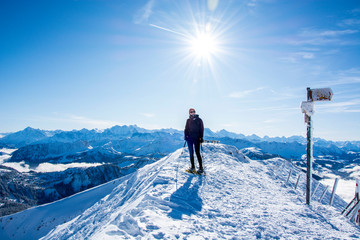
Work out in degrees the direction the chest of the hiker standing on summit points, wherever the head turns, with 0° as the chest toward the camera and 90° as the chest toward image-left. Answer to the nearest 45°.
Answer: approximately 0°
